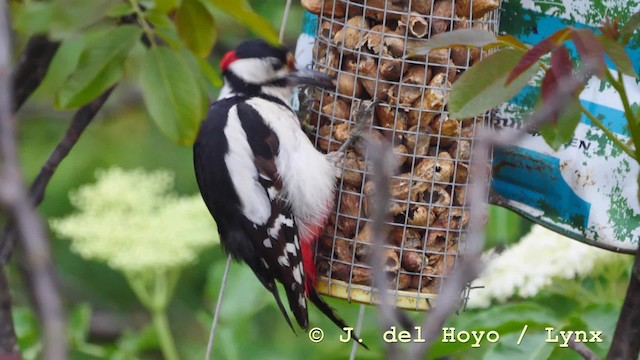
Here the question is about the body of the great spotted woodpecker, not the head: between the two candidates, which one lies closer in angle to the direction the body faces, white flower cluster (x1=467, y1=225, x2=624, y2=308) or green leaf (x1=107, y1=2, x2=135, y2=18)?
the white flower cluster

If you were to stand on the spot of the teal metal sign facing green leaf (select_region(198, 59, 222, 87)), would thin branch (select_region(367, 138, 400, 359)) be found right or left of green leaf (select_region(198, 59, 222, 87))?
left

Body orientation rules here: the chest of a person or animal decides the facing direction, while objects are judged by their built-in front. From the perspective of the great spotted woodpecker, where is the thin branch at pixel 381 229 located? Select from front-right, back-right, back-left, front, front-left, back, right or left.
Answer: right

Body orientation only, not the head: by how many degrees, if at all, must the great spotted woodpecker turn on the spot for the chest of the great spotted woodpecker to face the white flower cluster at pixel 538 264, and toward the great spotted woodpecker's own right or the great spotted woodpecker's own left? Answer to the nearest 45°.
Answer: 0° — it already faces it

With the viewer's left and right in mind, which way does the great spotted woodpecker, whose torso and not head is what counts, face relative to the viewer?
facing to the right of the viewer

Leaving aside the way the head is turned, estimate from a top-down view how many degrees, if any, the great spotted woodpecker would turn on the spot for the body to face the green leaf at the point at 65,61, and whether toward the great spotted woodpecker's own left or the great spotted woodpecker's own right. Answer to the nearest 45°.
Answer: approximately 135° to the great spotted woodpecker's own right
